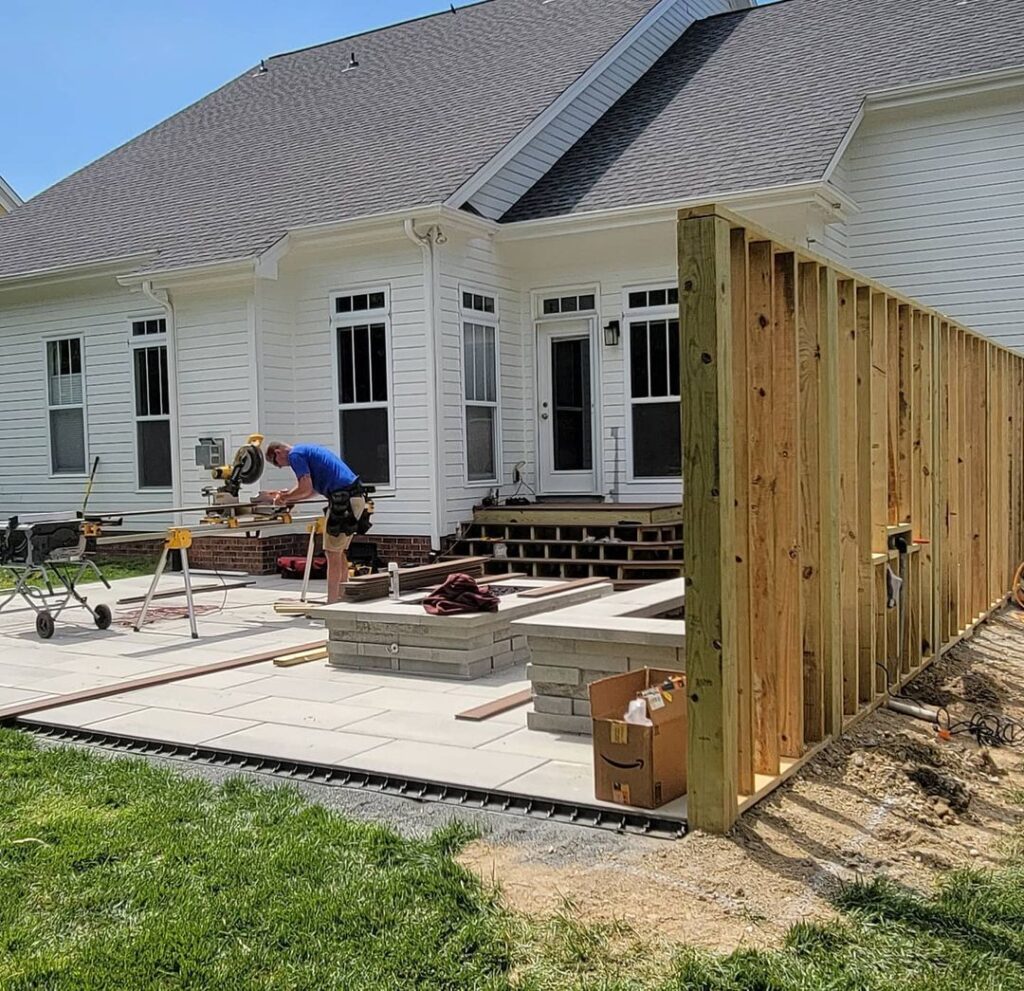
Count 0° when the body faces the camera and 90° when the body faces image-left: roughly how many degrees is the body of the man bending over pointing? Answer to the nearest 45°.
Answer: approximately 90°

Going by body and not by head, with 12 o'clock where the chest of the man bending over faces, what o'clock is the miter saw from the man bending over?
The miter saw is roughly at 1 o'clock from the man bending over.

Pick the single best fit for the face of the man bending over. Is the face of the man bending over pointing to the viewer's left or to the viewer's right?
to the viewer's left

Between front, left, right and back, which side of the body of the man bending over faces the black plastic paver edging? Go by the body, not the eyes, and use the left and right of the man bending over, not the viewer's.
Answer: left

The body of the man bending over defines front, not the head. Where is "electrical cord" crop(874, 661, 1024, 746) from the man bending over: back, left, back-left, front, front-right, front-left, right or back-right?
back-left

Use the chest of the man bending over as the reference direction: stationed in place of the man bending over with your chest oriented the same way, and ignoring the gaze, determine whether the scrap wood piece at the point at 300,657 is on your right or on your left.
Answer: on your left
